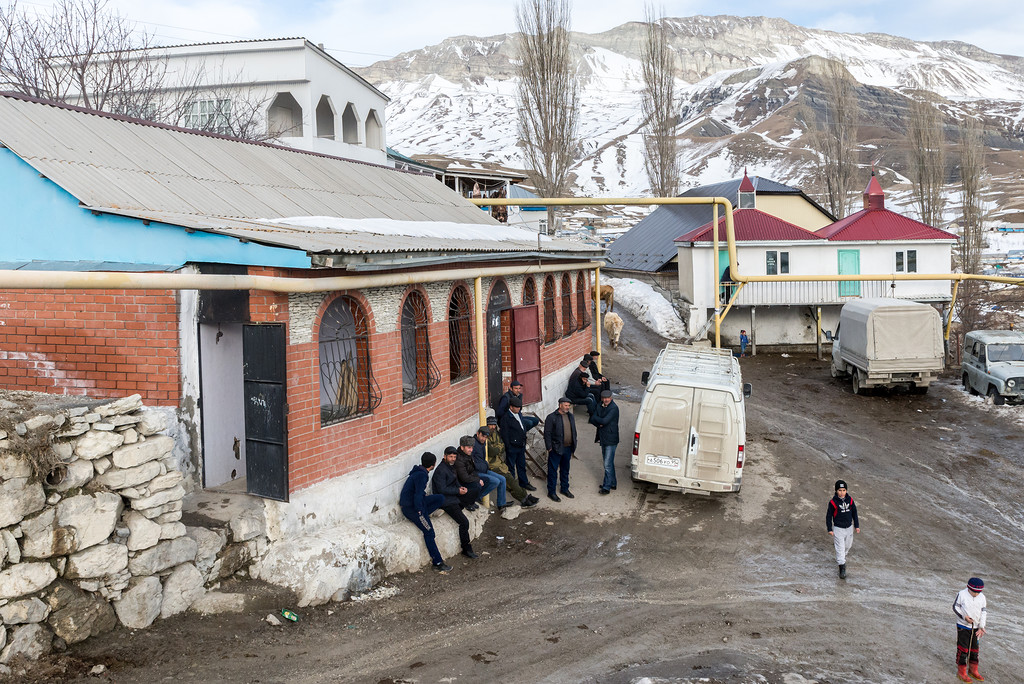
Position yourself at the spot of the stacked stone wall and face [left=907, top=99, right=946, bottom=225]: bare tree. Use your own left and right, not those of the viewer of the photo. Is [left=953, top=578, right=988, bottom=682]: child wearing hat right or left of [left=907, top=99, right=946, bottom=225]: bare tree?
right

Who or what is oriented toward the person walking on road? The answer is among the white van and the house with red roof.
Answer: the house with red roof

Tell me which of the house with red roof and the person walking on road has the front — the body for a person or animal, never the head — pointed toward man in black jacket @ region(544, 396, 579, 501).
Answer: the house with red roof

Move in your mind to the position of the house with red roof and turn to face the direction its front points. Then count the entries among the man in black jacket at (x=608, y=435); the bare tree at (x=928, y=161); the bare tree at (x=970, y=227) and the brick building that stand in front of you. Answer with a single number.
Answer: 2

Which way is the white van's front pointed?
away from the camera

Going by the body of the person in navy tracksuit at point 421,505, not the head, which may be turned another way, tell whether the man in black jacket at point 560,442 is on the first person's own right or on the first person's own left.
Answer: on the first person's own left

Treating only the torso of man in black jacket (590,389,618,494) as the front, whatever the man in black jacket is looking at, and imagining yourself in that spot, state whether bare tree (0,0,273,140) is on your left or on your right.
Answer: on your right

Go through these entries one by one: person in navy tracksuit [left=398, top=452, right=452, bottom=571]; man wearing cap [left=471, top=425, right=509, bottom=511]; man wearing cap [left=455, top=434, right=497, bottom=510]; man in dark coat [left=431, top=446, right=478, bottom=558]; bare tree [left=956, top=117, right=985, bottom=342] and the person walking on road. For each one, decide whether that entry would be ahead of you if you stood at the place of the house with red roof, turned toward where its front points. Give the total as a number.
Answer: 5

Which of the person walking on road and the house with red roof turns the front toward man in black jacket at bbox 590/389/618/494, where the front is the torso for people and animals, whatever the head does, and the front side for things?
the house with red roof
